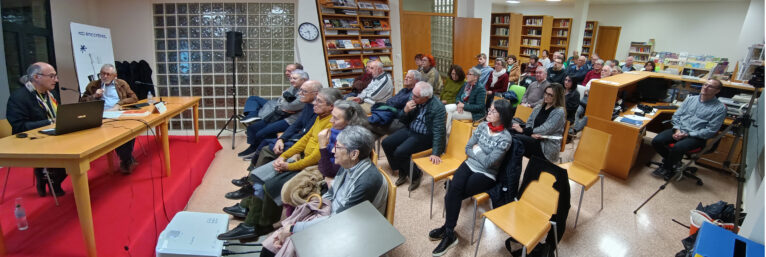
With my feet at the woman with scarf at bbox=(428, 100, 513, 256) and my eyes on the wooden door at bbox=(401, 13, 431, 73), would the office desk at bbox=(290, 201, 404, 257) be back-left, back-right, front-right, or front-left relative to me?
back-left

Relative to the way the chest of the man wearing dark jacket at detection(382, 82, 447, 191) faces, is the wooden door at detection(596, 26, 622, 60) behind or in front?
behind

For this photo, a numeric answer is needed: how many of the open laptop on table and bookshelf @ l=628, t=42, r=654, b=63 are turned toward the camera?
1

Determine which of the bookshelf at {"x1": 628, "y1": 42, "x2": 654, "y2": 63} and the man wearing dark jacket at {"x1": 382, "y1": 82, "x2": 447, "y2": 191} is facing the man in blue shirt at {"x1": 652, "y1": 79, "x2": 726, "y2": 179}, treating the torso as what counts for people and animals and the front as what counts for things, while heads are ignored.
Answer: the bookshelf

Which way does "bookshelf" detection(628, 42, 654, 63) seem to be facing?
toward the camera

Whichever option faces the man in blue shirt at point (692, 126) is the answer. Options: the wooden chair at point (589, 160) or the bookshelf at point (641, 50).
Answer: the bookshelf

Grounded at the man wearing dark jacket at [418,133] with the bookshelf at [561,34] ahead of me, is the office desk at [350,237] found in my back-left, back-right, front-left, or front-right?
back-right

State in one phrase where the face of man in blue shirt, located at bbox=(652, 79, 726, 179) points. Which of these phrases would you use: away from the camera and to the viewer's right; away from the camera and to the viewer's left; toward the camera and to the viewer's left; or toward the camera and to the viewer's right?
toward the camera and to the viewer's left

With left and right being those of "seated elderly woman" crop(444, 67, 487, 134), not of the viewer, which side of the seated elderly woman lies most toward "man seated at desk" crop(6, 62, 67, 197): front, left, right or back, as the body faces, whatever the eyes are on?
front

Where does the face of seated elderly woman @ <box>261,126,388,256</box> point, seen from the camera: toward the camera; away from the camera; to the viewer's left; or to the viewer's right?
to the viewer's left

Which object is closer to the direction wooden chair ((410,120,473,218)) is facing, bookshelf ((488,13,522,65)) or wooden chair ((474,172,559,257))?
the wooden chair
